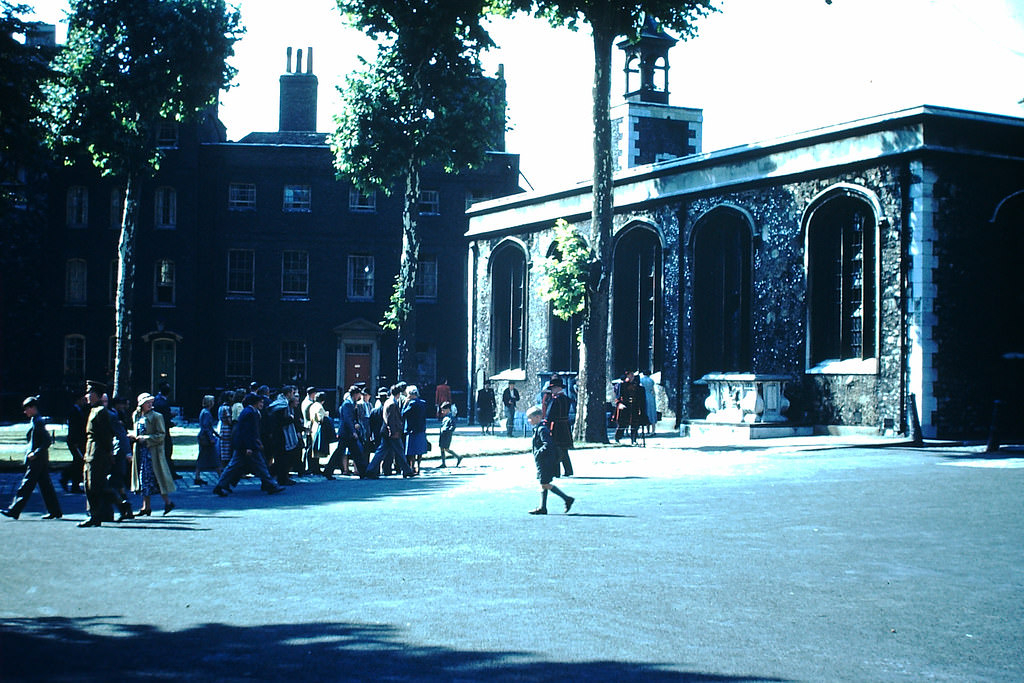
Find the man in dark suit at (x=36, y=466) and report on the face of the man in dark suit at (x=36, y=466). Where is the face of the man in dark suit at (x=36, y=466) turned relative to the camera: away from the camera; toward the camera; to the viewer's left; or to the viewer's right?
to the viewer's left

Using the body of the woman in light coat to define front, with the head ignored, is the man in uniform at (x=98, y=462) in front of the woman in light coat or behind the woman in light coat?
in front

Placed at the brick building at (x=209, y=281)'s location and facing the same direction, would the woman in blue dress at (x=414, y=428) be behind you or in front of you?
in front

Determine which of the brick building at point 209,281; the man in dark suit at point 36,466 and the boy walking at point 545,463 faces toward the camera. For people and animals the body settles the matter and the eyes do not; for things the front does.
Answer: the brick building

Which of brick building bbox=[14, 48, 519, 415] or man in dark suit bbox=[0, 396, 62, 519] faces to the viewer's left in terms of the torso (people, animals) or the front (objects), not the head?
the man in dark suit

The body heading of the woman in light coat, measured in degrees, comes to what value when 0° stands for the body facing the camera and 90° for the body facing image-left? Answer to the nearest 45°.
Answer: approximately 45°

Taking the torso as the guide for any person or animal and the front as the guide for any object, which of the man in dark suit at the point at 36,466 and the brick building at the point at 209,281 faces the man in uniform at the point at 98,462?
the brick building

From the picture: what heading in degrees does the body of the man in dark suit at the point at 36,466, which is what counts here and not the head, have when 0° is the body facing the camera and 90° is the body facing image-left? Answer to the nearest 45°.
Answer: approximately 90°

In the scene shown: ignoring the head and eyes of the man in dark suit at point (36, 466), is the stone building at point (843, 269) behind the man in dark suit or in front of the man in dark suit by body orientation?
behind
